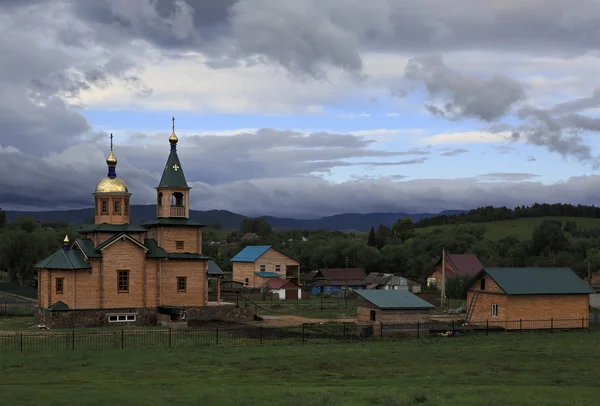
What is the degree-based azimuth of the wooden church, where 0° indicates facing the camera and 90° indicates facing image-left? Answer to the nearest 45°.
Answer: approximately 270°

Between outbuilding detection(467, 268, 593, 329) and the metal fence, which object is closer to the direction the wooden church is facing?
the outbuilding

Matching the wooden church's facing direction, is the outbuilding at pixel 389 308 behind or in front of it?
in front

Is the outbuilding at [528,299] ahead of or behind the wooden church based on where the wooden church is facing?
ahead
